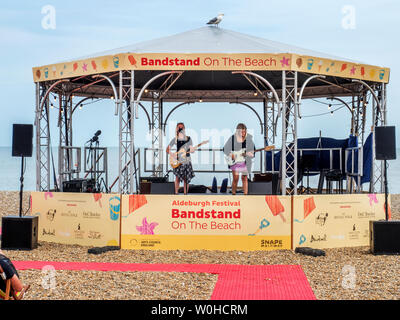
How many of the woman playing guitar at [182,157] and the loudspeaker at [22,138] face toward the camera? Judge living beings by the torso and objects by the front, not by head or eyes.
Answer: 2

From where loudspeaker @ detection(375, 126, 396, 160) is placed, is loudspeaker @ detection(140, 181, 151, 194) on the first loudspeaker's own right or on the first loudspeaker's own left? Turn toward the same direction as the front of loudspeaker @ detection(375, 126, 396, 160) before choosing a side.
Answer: on the first loudspeaker's own right

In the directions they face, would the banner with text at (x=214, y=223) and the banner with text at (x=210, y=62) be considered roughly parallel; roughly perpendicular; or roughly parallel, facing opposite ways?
roughly parallel

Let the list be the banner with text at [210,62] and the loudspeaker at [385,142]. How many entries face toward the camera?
2

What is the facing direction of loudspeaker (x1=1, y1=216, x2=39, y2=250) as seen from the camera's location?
facing the viewer

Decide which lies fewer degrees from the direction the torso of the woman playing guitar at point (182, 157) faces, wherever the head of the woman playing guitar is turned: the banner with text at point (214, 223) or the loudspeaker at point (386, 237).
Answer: the banner with text

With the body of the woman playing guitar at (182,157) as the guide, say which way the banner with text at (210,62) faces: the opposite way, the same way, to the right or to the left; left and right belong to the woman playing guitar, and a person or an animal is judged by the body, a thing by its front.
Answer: the same way

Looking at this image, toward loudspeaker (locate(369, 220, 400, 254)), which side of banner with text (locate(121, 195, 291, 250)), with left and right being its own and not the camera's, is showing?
left

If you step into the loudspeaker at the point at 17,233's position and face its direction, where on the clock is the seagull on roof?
The seagull on roof is roughly at 8 o'clock from the loudspeaker.

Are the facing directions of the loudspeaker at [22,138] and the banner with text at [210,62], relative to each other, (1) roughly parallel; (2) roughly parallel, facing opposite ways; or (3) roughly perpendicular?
roughly parallel

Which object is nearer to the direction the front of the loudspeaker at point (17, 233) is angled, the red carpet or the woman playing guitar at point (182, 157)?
the red carpet

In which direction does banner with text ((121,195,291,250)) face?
toward the camera

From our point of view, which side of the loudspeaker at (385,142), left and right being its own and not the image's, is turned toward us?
front

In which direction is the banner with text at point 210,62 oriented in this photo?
toward the camera
